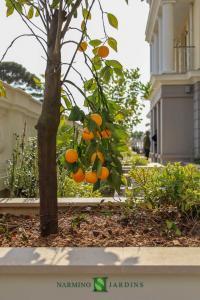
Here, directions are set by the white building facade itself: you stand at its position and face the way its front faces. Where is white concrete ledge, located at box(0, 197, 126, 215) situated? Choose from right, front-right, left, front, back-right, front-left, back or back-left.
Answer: left

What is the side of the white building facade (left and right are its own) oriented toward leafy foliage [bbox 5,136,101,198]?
left

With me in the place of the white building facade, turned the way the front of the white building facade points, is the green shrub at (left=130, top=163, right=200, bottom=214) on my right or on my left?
on my left

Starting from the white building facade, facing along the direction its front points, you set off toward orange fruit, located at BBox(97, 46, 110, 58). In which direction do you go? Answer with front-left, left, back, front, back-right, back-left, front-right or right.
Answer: left

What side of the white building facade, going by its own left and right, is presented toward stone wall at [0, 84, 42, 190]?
front

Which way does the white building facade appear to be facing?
to the viewer's left

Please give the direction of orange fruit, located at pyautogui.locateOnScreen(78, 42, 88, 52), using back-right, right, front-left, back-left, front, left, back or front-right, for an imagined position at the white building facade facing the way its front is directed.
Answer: left

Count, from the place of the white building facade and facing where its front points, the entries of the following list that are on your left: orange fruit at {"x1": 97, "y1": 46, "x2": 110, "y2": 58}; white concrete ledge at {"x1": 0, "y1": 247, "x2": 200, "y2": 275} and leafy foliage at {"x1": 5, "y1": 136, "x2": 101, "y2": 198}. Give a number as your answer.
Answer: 3

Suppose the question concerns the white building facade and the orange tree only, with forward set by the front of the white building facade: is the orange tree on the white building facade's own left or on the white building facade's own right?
on the white building facade's own left
